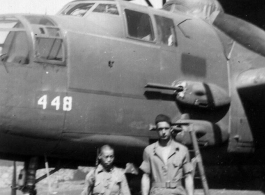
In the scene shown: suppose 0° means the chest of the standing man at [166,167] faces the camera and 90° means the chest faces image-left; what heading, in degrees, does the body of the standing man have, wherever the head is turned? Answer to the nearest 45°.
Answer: approximately 0°

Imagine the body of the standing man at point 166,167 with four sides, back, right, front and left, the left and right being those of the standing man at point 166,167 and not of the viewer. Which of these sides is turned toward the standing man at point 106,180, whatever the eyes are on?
right

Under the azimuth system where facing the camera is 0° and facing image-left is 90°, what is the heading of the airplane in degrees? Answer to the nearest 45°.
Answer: approximately 45°
